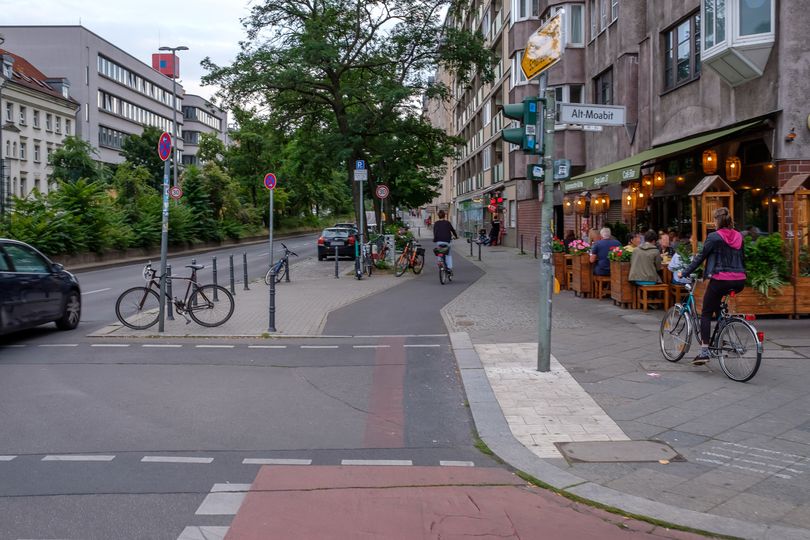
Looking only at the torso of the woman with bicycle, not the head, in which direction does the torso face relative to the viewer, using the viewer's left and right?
facing away from the viewer and to the left of the viewer

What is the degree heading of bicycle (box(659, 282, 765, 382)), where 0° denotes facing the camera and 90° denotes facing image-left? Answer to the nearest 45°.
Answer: approximately 135°

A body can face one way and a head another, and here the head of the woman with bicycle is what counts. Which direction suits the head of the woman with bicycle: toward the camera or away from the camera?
away from the camera

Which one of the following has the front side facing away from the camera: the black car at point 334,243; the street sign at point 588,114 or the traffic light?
the black car

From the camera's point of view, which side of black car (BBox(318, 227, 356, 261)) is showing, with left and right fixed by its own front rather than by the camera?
back

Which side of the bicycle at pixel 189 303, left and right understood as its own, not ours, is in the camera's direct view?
left
